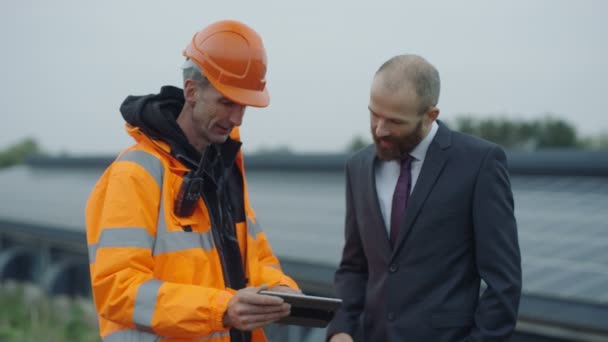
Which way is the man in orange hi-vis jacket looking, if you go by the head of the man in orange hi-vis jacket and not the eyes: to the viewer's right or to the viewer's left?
to the viewer's right

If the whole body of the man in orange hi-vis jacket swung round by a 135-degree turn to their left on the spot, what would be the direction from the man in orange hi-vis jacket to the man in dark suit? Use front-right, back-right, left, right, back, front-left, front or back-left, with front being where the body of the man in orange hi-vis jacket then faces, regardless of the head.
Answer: right

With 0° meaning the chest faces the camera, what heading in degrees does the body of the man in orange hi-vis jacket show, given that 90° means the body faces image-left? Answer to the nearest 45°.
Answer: approximately 315°

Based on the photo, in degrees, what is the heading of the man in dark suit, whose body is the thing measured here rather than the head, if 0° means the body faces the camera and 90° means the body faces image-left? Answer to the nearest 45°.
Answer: approximately 45°

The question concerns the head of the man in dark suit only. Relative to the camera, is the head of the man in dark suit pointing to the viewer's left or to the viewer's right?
to the viewer's left
